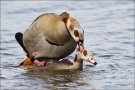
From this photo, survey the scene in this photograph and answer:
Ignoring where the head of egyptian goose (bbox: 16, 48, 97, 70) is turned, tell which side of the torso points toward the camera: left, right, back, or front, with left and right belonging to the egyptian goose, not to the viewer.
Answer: right

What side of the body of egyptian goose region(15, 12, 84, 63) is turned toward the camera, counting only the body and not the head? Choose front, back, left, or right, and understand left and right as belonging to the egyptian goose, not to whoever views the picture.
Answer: right
